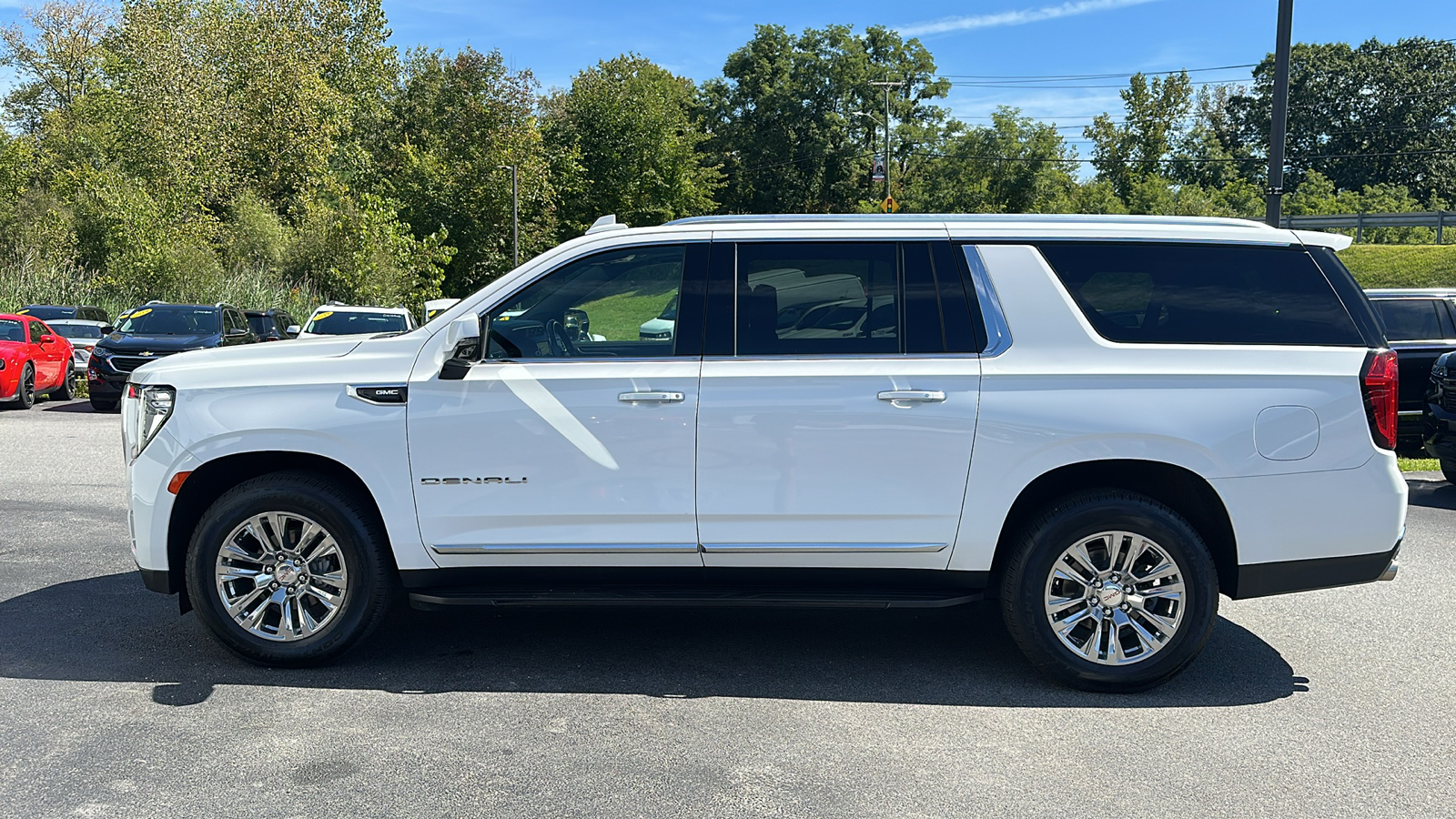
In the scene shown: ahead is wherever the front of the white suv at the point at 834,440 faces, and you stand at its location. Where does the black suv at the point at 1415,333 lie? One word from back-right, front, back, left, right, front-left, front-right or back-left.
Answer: back-right

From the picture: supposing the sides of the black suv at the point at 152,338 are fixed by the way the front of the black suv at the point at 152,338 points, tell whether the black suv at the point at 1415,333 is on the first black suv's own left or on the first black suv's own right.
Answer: on the first black suv's own left

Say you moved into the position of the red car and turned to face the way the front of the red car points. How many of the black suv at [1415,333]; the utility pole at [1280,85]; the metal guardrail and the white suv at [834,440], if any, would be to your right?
0

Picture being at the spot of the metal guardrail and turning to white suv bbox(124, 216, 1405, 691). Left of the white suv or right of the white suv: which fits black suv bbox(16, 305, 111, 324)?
right

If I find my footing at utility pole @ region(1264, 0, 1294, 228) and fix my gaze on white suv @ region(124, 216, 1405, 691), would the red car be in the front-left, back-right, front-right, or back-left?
front-right

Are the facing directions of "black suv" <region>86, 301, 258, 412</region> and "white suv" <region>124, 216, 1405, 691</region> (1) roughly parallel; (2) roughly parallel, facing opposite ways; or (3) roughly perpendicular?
roughly perpendicular

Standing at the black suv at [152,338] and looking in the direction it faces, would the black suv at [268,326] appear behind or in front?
behind

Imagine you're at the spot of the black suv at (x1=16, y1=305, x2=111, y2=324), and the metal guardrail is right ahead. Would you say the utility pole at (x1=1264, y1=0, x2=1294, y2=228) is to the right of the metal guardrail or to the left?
right

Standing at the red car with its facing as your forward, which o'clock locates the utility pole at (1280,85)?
The utility pole is roughly at 9 o'clock from the red car.

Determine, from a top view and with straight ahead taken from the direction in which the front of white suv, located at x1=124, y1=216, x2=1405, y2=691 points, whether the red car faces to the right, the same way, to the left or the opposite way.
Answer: to the left

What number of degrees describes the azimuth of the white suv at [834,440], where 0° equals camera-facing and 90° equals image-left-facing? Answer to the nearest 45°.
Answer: approximately 90°

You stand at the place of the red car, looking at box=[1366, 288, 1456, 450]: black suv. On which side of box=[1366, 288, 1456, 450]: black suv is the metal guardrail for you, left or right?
left

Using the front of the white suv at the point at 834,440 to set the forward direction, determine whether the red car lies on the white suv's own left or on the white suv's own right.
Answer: on the white suv's own right

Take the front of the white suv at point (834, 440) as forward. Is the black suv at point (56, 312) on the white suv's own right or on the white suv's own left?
on the white suv's own right
